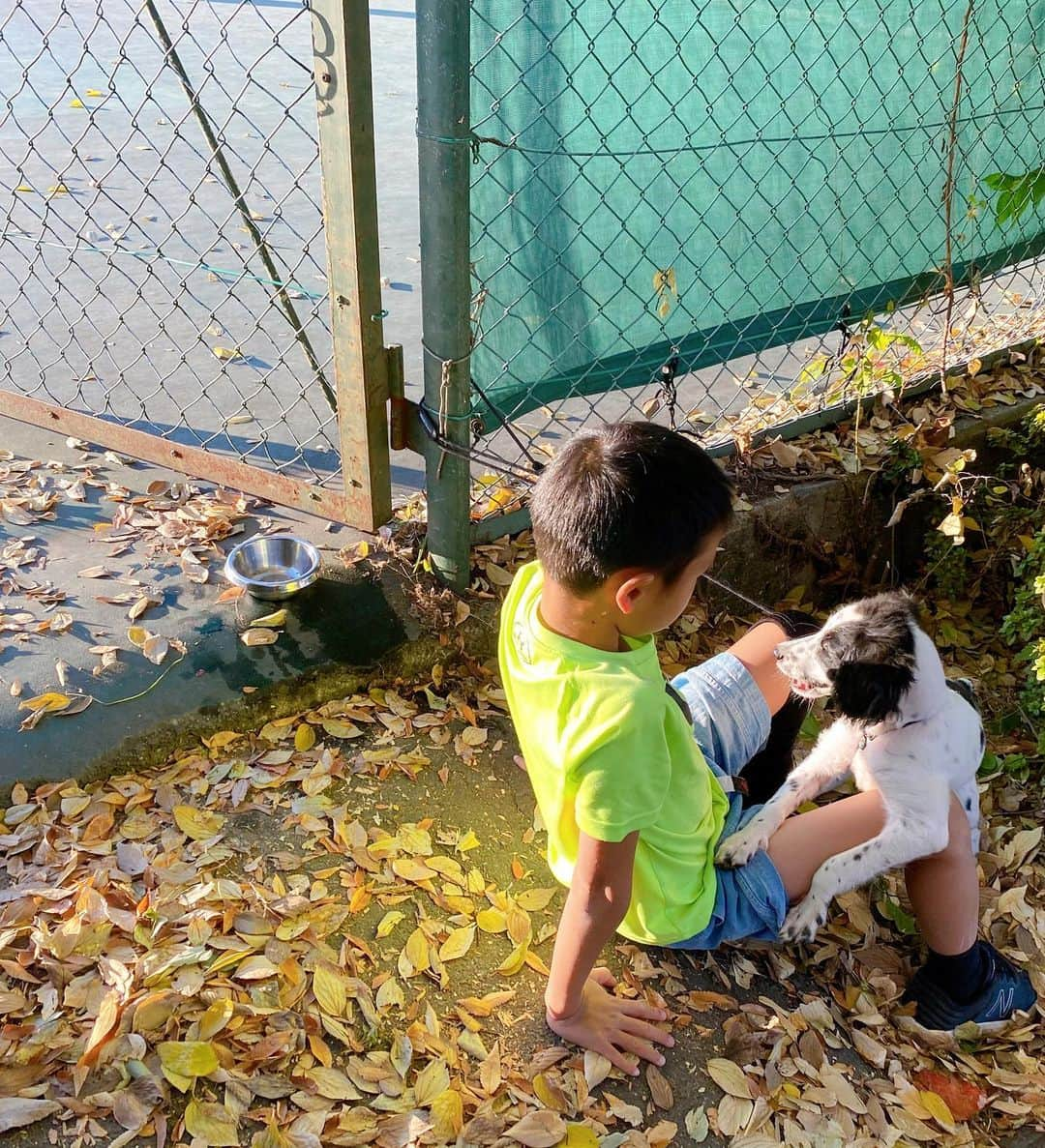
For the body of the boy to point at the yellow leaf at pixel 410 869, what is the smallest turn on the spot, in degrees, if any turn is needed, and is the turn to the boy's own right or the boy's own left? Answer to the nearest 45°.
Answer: approximately 180°

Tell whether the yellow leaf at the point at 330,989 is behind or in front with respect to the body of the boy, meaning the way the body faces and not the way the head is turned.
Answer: behind

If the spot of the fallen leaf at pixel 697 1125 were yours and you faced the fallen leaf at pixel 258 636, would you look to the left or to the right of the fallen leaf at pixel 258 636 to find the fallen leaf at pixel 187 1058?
left

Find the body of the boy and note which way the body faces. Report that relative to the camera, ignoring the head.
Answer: to the viewer's right

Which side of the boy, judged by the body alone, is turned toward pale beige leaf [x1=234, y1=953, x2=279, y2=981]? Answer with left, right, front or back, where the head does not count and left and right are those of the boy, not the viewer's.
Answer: back

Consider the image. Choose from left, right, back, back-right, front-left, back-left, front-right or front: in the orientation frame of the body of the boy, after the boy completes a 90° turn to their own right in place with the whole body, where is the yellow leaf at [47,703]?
right

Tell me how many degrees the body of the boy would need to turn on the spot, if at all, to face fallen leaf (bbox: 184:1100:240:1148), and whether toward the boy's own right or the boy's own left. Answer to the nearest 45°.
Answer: approximately 135° to the boy's own right
